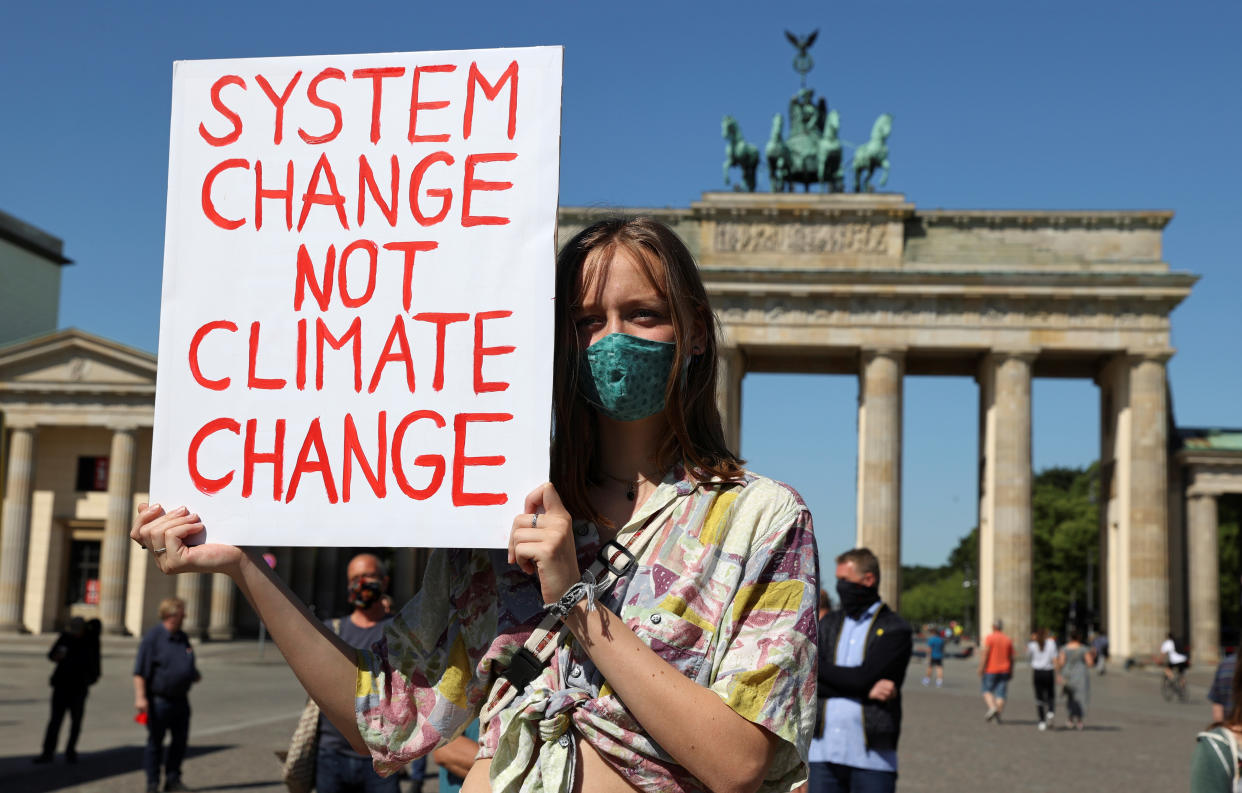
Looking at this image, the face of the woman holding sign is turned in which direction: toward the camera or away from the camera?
toward the camera

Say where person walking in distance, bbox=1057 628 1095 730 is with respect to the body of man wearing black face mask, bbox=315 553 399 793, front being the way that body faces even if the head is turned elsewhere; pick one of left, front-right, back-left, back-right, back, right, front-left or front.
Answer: back-left

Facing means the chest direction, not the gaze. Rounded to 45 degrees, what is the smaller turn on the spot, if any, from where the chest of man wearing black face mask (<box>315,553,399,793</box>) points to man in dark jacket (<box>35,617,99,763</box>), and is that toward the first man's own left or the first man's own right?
approximately 180°

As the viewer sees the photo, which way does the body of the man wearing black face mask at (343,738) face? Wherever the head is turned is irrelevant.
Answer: toward the camera

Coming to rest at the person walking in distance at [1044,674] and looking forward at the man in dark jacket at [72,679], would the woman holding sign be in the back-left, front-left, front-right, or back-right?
front-left
